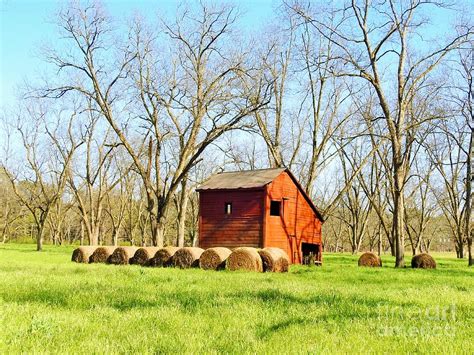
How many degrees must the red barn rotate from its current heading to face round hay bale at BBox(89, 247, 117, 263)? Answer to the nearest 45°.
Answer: approximately 90° to its right

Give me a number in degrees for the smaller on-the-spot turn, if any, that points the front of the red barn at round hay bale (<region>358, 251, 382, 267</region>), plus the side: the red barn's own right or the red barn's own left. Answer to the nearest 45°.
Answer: approximately 45° to the red barn's own left

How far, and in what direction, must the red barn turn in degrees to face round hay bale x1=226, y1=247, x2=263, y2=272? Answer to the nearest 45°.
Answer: approximately 45° to its right

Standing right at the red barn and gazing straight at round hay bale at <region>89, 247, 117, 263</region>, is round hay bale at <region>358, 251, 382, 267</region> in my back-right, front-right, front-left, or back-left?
back-left

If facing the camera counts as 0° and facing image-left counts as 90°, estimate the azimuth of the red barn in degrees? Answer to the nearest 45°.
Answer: approximately 315°

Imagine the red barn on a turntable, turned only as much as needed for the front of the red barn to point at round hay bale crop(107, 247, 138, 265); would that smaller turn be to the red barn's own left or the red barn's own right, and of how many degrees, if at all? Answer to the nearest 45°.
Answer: approximately 90° to the red barn's own right

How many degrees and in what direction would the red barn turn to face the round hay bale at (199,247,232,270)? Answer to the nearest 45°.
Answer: approximately 45° to its right
